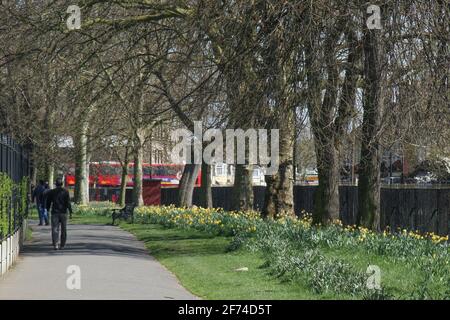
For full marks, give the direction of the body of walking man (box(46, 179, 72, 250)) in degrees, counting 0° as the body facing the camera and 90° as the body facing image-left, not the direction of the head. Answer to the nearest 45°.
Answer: approximately 180°

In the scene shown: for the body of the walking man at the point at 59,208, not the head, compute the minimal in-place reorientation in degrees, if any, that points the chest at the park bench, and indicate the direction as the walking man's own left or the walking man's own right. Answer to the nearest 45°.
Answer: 0° — they already face it
